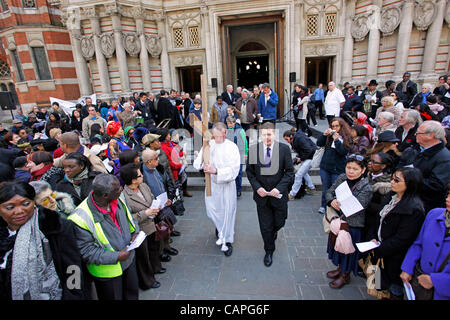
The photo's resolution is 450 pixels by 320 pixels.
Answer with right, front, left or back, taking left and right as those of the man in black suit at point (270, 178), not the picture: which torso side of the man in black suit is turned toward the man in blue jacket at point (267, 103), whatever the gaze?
back

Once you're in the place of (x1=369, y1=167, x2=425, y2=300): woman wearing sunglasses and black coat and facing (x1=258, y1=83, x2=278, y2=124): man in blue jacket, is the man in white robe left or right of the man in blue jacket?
left

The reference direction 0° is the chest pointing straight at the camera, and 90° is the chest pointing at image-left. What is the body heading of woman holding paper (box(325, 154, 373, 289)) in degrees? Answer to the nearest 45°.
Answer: approximately 45°

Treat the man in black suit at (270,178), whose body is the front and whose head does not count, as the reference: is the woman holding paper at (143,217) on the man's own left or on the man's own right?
on the man's own right

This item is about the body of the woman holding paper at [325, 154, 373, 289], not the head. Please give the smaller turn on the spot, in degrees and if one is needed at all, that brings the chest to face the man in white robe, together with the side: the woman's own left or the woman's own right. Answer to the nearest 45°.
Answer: approximately 45° to the woman's own right

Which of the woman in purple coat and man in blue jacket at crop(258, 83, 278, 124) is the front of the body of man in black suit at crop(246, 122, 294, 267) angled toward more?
the woman in purple coat

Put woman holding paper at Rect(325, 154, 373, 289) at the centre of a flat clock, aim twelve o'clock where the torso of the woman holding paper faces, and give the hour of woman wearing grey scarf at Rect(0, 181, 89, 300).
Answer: The woman wearing grey scarf is roughly at 12 o'clock from the woman holding paper.

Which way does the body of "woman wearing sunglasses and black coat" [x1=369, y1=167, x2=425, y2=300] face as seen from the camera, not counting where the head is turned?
to the viewer's left

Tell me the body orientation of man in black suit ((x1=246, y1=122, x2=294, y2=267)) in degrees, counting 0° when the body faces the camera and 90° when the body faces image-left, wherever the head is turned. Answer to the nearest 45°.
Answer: approximately 0°
